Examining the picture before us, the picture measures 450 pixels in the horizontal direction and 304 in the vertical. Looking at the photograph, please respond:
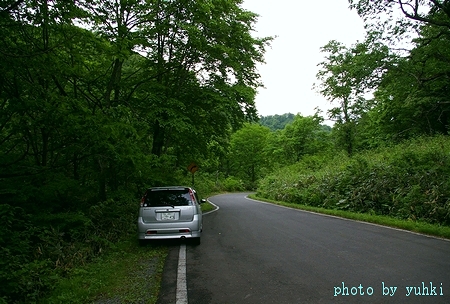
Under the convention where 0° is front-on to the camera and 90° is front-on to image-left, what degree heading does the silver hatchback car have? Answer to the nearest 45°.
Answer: approximately 180°

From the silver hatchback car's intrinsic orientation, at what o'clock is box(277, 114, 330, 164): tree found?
The tree is roughly at 1 o'clock from the silver hatchback car.
